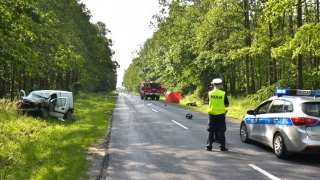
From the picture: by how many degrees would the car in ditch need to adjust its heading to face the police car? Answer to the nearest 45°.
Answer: approximately 90° to its left

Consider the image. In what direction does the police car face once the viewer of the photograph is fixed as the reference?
facing away from the viewer and to the left of the viewer

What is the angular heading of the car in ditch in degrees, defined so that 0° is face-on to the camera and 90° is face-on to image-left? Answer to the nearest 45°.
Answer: approximately 45°
